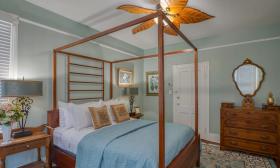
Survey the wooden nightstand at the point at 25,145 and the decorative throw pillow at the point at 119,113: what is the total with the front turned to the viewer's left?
0

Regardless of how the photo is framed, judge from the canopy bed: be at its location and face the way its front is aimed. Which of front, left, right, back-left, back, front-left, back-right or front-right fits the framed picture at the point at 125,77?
back-left

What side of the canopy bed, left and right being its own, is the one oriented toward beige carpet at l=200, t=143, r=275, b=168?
left

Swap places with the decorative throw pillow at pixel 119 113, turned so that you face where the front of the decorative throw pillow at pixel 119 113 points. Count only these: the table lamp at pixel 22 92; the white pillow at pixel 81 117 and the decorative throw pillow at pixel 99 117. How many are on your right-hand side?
3

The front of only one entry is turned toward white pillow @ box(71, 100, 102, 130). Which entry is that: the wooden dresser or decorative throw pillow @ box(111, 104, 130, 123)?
the wooden dresser

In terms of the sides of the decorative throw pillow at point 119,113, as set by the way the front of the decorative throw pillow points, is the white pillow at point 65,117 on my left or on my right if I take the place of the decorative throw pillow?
on my right

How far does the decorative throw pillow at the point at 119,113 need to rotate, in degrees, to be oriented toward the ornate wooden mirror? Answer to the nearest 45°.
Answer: approximately 45° to its left

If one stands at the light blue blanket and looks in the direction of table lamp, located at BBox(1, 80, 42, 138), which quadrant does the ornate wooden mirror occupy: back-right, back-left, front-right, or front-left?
back-right

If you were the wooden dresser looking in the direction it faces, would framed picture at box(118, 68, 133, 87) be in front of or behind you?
in front

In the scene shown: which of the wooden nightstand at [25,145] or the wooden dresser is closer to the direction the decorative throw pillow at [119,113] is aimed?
the wooden dresser

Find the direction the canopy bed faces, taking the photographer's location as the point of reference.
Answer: facing the viewer and to the right of the viewer

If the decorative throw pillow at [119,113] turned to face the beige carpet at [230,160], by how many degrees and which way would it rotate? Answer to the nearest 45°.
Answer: approximately 45° to its left

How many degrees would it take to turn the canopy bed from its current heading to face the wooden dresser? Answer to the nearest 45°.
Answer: approximately 90° to its left
